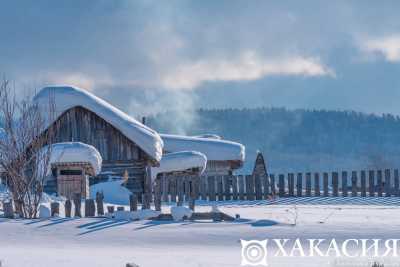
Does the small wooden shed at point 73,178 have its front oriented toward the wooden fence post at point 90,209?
yes

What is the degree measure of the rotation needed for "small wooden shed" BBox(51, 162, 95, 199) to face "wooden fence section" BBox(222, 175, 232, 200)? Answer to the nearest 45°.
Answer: approximately 90° to its left

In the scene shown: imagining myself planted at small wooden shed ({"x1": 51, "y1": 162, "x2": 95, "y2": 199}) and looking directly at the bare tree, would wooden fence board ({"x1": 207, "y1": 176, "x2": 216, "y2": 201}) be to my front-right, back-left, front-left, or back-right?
back-left

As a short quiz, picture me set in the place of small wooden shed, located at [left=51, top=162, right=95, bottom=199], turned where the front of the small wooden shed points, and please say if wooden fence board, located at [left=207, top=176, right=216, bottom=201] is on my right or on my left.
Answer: on my left

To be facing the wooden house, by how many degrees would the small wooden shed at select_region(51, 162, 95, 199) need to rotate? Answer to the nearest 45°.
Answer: approximately 135° to its left

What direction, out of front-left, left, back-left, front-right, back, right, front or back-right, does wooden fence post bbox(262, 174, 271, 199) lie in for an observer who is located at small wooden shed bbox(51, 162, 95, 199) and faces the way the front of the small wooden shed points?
left

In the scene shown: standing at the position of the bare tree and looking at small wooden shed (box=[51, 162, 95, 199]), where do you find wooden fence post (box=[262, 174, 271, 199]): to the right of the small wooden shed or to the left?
right

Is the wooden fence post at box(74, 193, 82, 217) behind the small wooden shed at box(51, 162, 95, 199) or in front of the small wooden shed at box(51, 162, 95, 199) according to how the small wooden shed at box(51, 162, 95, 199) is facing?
in front

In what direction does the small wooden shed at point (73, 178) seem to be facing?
toward the camera
